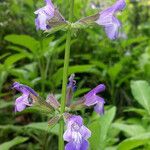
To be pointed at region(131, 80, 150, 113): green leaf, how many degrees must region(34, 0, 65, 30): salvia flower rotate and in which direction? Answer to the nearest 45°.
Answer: approximately 180°

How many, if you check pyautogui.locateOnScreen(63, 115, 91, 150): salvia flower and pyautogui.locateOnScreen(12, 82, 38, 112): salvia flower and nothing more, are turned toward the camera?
1

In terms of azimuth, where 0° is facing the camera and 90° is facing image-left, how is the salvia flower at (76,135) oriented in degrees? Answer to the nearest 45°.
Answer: approximately 0°

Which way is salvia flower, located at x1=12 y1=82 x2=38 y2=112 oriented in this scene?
to the viewer's left
